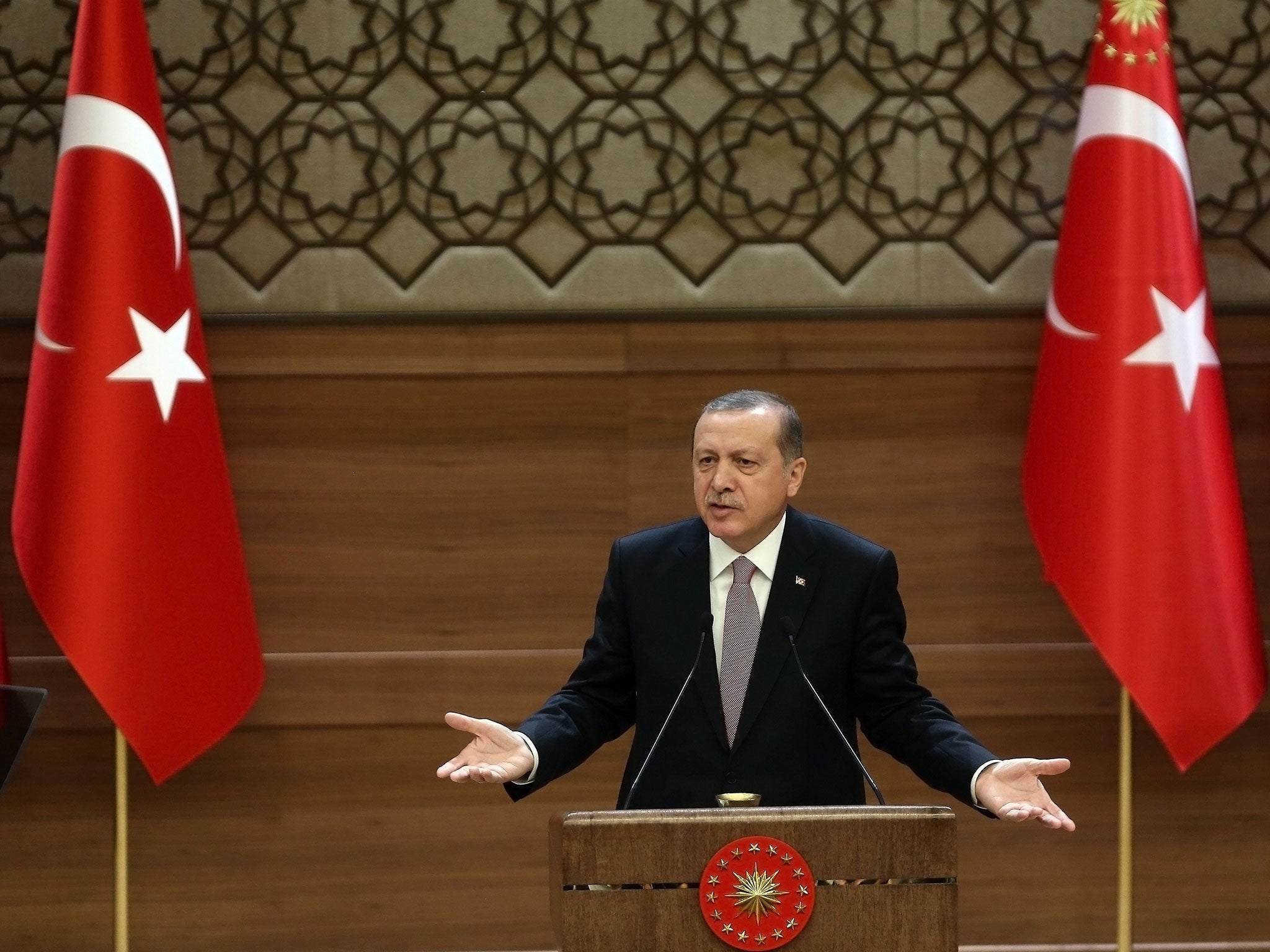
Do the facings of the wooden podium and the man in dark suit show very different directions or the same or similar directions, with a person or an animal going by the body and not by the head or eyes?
same or similar directions

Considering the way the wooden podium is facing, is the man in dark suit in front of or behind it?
behind

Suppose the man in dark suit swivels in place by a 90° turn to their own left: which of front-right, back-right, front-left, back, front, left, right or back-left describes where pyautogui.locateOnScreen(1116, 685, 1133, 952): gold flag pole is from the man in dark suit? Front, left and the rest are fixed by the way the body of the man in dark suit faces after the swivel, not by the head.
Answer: front-left

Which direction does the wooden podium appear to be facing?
toward the camera

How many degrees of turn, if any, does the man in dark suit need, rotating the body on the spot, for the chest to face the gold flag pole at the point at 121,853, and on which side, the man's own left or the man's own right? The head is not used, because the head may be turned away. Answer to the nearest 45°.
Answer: approximately 135° to the man's own right

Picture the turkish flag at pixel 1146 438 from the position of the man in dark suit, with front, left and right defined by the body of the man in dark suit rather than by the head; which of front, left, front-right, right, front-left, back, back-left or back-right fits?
back-left

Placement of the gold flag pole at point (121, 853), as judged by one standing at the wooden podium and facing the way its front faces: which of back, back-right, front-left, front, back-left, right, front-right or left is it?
back-right

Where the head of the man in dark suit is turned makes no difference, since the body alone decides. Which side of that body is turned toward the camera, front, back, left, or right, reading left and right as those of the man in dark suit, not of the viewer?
front

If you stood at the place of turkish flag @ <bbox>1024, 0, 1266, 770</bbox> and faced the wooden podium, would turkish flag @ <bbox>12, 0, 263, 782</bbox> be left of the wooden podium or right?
right

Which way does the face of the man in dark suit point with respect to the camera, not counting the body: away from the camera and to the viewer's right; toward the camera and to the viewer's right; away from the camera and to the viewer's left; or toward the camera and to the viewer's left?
toward the camera and to the viewer's left

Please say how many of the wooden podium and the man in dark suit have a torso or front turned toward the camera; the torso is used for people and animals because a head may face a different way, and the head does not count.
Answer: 2

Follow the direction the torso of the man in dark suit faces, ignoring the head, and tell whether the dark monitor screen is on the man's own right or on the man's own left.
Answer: on the man's own right
